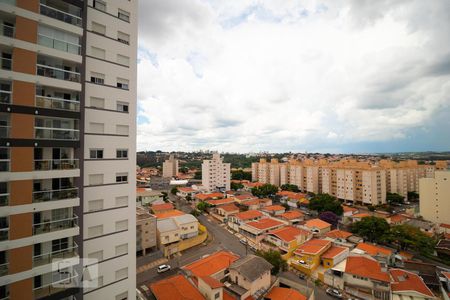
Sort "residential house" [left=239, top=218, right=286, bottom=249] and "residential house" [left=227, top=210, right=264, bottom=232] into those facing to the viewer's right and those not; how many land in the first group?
0

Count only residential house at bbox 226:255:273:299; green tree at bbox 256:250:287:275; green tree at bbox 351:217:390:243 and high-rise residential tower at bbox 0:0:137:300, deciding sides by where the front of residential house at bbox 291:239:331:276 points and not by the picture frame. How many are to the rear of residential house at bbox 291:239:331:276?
1

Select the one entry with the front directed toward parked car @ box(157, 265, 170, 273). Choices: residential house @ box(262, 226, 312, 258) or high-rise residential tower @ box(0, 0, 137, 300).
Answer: the residential house

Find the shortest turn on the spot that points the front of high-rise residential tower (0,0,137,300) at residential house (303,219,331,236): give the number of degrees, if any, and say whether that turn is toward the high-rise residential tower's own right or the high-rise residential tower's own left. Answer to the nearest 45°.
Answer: approximately 45° to the high-rise residential tower's own left

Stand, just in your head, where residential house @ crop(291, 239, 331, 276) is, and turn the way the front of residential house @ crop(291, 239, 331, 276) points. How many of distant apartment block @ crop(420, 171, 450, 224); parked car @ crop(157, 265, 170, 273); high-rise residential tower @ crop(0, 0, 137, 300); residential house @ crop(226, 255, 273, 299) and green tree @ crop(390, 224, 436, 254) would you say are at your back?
2

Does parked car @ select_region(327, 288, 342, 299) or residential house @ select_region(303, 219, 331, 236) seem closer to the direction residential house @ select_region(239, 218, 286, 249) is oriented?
the parked car

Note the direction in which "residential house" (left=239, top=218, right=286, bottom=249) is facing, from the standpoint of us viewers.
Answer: facing the viewer and to the left of the viewer

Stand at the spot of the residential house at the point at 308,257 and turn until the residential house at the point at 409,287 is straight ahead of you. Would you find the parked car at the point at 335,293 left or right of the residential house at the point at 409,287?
right

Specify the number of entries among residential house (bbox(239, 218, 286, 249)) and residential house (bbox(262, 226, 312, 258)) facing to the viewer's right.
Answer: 0

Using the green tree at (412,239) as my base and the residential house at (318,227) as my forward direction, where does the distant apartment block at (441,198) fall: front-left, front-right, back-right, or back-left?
back-right

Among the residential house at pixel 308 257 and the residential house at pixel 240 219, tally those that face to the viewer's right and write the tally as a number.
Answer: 0
